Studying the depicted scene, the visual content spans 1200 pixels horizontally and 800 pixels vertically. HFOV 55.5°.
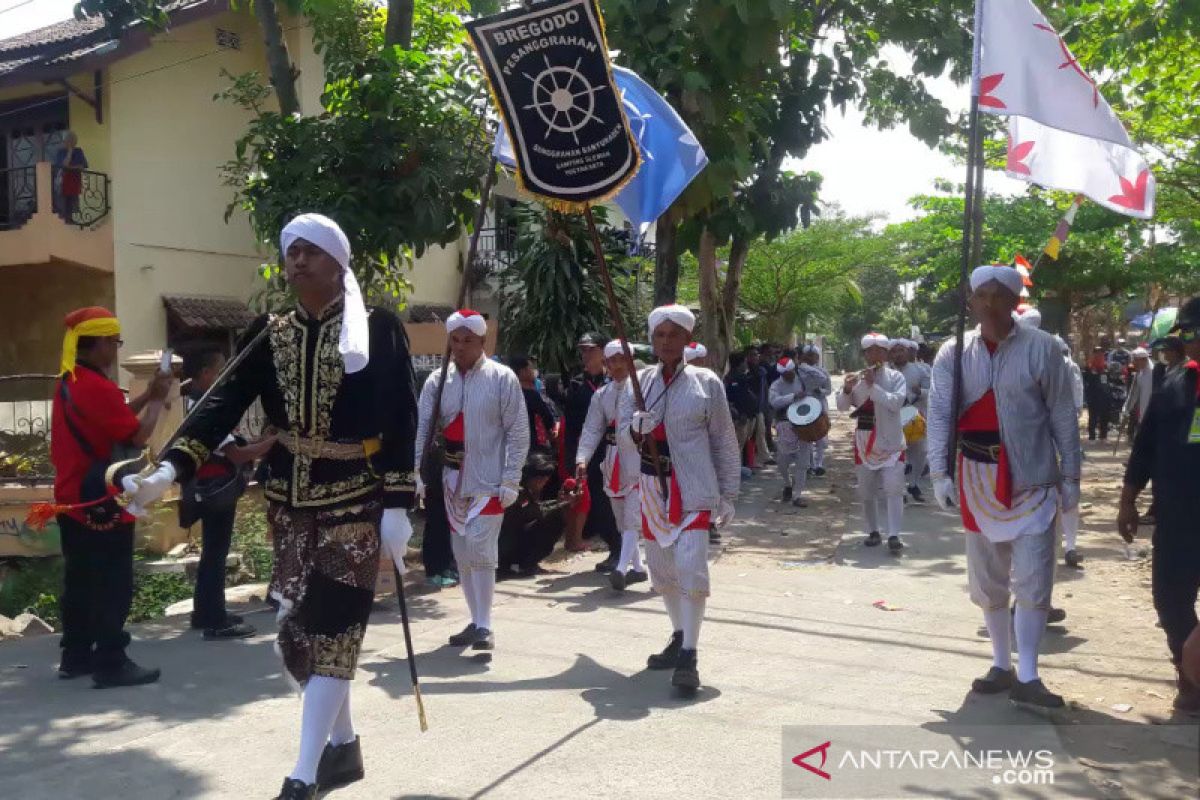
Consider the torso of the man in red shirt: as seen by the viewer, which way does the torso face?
to the viewer's right

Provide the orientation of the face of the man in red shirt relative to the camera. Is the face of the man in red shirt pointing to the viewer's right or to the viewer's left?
to the viewer's right

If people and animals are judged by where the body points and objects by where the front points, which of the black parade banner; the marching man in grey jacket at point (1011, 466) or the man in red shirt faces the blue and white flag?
the man in red shirt

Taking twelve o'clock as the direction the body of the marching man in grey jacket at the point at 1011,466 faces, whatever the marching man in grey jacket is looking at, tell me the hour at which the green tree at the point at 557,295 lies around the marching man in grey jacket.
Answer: The green tree is roughly at 5 o'clock from the marching man in grey jacket.

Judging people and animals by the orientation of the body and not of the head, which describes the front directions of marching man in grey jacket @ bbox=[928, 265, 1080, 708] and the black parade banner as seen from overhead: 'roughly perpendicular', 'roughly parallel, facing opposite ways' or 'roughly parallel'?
roughly parallel

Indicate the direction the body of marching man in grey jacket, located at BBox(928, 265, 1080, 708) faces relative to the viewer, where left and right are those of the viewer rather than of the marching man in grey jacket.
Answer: facing the viewer

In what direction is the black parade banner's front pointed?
toward the camera

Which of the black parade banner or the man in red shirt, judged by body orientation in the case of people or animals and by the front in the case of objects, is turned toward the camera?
the black parade banner

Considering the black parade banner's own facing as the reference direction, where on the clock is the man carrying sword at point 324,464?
The man carrying sword is roughly at 1 o'clock from the black parade banner.

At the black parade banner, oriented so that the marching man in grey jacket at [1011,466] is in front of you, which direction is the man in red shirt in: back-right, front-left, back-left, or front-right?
back-right

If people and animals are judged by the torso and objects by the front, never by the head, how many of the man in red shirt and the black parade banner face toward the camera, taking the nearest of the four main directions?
1

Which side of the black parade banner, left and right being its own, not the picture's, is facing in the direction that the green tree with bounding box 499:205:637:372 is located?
back

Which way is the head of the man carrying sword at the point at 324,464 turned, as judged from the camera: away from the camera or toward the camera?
toward the camera
